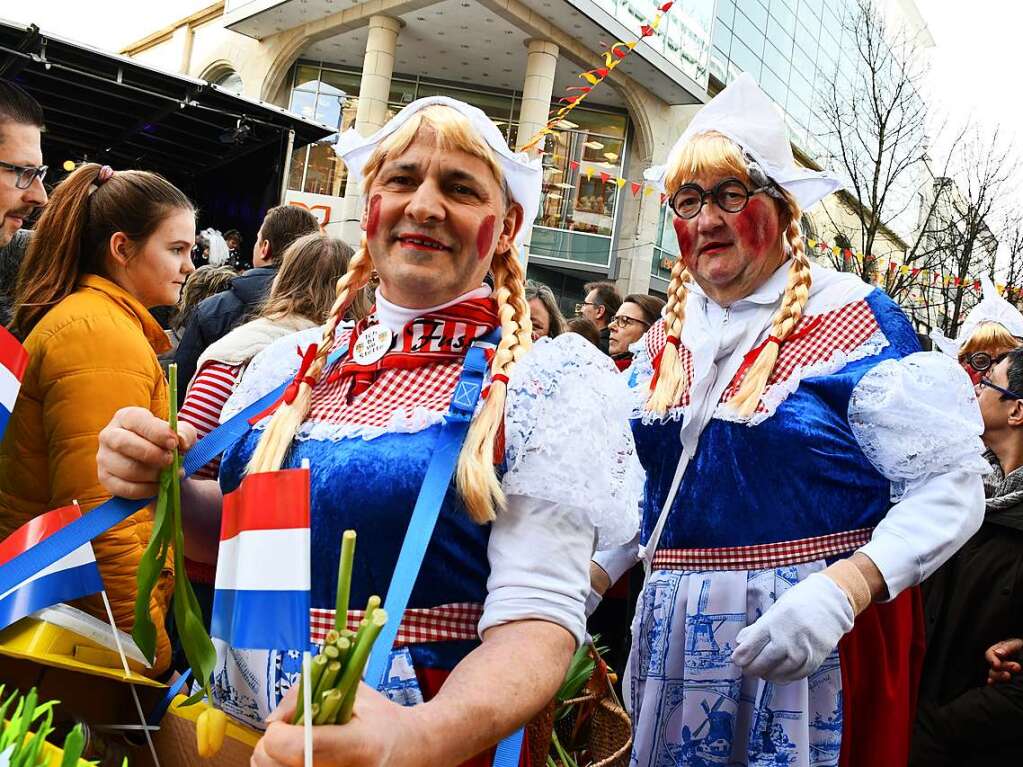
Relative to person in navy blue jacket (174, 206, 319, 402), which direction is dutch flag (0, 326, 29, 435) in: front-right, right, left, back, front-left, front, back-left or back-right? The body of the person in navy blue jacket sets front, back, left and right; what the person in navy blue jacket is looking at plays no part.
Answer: back-left

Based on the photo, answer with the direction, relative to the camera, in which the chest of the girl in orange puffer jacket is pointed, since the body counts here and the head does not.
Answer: to the viewer's right

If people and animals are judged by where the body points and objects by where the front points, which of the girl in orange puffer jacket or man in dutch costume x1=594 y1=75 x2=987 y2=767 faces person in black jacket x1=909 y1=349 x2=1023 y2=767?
the girl in orange puffer jacket

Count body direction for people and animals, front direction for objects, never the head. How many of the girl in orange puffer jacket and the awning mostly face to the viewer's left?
0

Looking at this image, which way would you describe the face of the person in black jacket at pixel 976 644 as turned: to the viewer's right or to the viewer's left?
to the viewer's left

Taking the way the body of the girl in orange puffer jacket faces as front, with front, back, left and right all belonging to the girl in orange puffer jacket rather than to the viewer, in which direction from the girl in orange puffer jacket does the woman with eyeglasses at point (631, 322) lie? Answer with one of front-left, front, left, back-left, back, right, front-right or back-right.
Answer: front-left

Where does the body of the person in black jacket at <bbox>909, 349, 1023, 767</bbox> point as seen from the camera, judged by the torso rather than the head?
to the viewer's left
